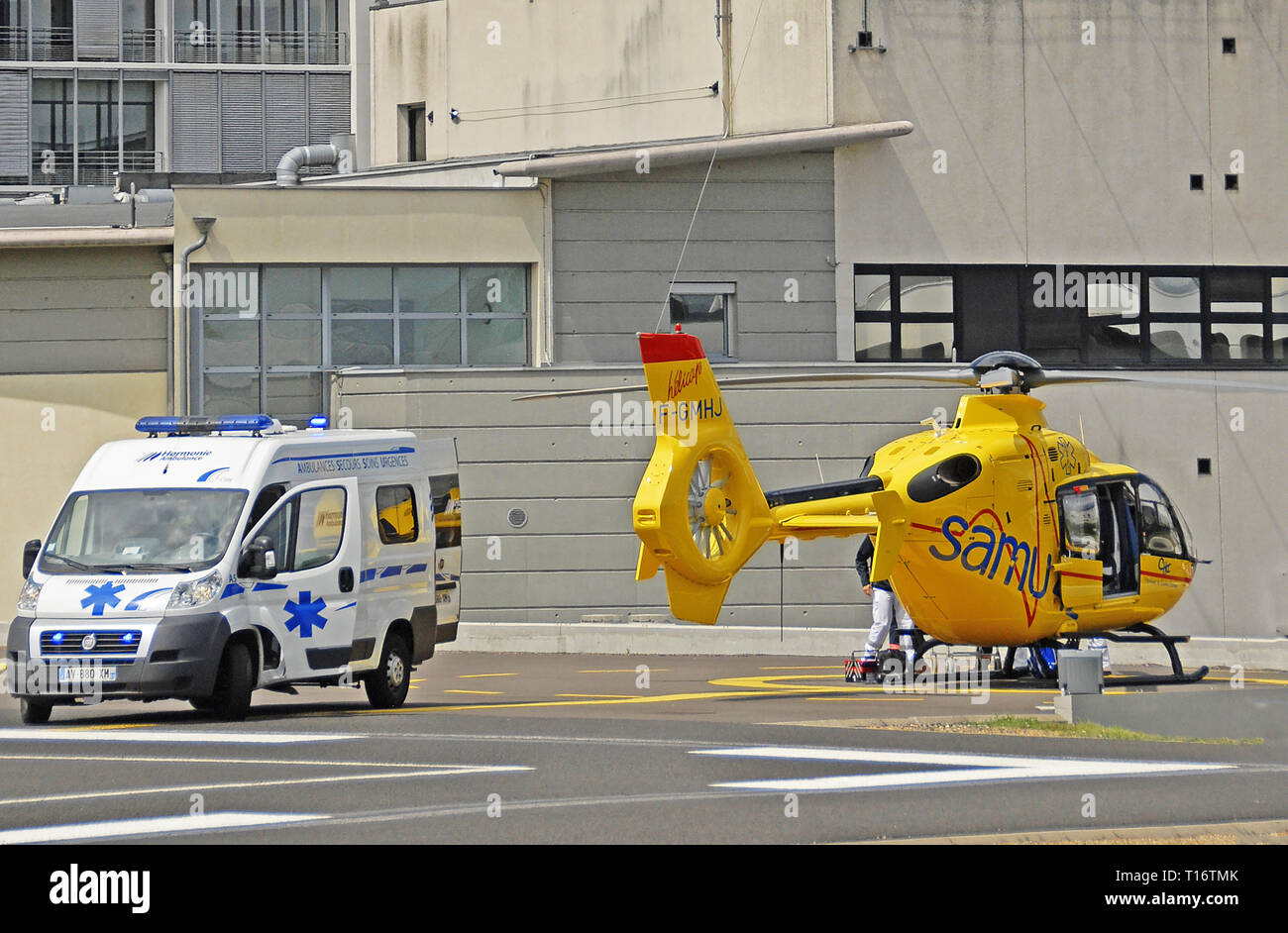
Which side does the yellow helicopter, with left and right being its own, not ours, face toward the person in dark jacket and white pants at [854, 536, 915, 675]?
left

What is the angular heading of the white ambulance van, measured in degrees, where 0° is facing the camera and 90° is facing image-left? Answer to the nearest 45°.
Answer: approximately 45°

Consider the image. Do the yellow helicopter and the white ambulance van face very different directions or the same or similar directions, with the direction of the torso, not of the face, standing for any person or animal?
very different directions

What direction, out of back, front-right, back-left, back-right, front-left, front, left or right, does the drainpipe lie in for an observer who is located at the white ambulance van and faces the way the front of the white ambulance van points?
back-right

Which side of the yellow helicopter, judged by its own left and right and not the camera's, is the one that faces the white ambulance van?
back

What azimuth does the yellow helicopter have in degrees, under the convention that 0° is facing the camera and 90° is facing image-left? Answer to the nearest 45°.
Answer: approximately 225°
